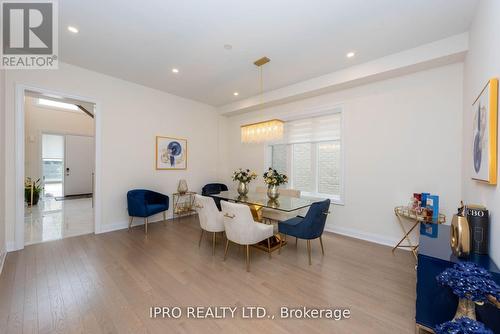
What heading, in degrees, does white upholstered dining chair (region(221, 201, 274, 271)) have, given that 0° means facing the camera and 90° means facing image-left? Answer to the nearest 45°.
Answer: approximately 225°

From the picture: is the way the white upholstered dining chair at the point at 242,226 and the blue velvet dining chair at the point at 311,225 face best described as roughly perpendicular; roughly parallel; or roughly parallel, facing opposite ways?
roughly perpendicular

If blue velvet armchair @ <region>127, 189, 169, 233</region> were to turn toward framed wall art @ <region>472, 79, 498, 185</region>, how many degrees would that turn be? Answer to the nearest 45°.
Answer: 0° — it already faces it

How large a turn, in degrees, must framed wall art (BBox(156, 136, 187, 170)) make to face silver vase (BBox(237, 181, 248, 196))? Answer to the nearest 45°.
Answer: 0° — it already faces it

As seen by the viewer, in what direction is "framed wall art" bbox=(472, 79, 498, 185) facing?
to the viewer's left

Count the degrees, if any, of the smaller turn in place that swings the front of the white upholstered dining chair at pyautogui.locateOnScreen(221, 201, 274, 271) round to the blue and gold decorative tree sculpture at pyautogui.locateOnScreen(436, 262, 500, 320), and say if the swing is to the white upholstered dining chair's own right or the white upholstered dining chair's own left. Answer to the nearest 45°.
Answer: approximately 90° to the white upholstered dining chair's own right

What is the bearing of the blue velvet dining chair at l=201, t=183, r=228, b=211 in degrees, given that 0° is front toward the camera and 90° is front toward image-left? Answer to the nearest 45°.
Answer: approximately 315°

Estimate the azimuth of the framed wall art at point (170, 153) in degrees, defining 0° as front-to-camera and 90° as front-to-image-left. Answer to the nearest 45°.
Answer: approximately 315°

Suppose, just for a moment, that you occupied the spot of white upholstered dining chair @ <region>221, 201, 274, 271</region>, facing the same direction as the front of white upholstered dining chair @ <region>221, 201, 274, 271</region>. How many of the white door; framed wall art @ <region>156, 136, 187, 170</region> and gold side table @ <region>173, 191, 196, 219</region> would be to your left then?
3

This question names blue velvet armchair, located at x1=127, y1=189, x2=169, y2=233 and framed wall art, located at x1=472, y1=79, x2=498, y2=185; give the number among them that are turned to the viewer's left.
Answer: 1
